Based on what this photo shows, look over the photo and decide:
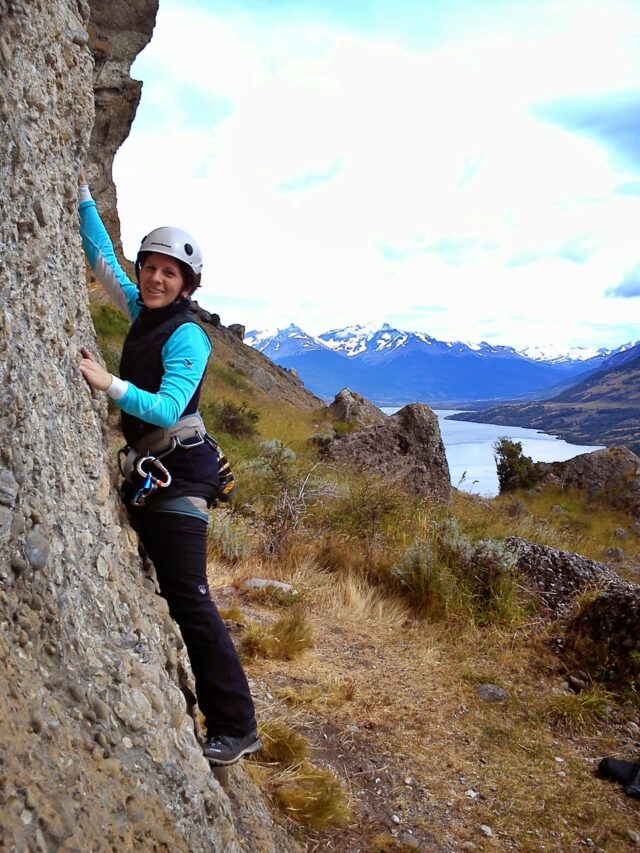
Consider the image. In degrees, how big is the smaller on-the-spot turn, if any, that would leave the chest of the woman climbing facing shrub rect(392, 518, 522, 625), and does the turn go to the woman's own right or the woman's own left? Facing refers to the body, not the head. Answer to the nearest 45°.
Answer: approximately 180°

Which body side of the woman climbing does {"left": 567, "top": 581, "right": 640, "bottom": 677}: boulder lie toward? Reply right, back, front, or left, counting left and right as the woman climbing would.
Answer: back

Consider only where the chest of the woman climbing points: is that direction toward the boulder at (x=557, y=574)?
no

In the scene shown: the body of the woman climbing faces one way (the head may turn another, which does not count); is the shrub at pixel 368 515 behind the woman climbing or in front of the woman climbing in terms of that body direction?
behind

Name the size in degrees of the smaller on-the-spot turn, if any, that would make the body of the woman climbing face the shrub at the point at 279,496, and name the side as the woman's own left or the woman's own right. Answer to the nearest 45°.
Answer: approximately 135° to the woman's own right

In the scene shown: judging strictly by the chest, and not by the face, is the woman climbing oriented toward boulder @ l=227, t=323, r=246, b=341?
no

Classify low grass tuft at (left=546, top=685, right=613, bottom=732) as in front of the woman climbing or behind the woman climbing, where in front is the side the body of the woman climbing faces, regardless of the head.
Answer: behind

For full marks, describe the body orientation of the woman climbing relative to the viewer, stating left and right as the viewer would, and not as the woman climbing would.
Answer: facing the viewer and to the left of the viewer

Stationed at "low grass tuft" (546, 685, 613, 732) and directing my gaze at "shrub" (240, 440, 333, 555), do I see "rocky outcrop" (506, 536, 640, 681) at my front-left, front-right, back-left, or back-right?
front-right

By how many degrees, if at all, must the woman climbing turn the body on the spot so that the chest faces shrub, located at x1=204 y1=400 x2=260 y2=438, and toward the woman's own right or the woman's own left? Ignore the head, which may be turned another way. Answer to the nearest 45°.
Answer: approximately 135° to the woman's own right

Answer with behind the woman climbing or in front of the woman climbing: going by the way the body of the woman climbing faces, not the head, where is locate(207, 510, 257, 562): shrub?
behind

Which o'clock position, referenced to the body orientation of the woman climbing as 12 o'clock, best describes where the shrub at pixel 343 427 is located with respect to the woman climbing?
The shrub is roughly at 5 o'clock from the woman climbing.
